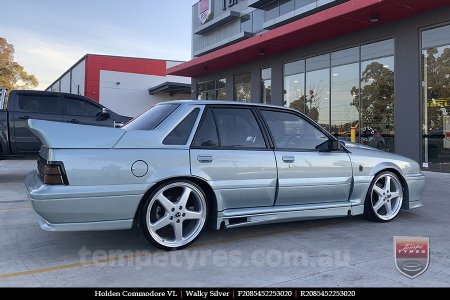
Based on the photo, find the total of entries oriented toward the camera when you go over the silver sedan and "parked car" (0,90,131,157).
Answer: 0

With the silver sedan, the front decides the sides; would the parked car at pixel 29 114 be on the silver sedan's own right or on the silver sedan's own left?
on the silver sedan's own left

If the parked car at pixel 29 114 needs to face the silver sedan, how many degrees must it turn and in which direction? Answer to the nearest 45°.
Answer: approximately 90° to its right

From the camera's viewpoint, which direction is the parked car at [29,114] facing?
to the viewer's right

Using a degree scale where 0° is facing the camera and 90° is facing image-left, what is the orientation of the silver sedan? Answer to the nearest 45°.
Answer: approximately 225°
